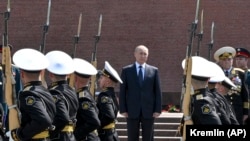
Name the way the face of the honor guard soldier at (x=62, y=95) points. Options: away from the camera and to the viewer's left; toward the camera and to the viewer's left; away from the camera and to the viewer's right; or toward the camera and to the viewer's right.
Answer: away from the camera and to the viewer's right

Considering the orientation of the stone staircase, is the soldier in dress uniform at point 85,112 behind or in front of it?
in front

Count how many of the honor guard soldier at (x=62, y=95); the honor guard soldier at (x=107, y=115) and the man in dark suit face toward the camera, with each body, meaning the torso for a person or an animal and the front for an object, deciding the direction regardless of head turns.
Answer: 1

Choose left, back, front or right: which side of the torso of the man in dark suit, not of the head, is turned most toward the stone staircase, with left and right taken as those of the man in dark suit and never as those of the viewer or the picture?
back
